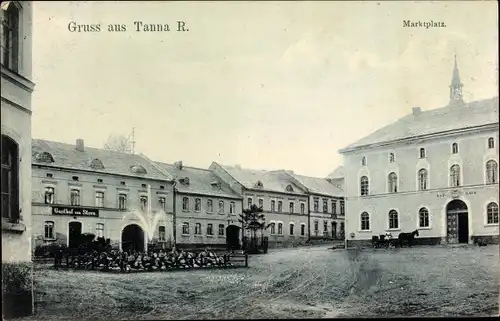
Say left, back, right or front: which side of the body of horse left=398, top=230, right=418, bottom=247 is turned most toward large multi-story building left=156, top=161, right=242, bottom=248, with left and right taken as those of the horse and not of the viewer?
back

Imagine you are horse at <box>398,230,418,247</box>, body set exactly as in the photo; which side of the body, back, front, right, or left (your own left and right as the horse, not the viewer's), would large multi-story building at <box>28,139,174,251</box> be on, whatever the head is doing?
back

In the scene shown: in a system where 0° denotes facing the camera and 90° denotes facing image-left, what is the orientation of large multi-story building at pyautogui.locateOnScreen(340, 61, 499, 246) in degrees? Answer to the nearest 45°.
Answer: approximately 45°

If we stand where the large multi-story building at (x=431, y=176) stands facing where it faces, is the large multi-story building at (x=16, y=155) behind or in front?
in front

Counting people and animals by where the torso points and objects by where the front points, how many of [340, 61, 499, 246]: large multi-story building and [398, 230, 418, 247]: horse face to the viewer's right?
1

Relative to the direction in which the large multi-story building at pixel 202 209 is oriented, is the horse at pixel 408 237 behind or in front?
in front

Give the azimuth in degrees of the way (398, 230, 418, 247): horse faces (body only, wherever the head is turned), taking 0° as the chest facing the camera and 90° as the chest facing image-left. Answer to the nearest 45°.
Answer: approximately 270°

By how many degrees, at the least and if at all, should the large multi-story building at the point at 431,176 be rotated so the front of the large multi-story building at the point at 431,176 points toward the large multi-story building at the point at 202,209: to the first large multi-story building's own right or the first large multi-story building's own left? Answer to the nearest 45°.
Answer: approximately 45° to the first large multi-story building's own right

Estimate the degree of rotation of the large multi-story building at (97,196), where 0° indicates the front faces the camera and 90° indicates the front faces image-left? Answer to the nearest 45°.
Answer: approximately 315°
